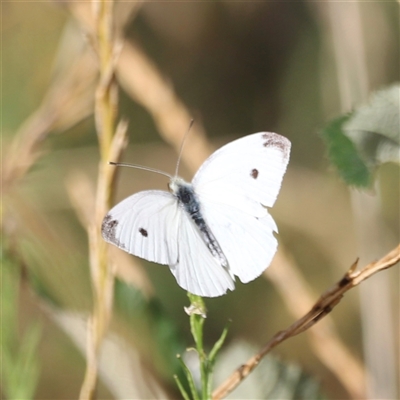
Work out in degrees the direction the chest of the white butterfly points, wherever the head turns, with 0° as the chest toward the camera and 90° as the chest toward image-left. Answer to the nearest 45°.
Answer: approximately 135°
